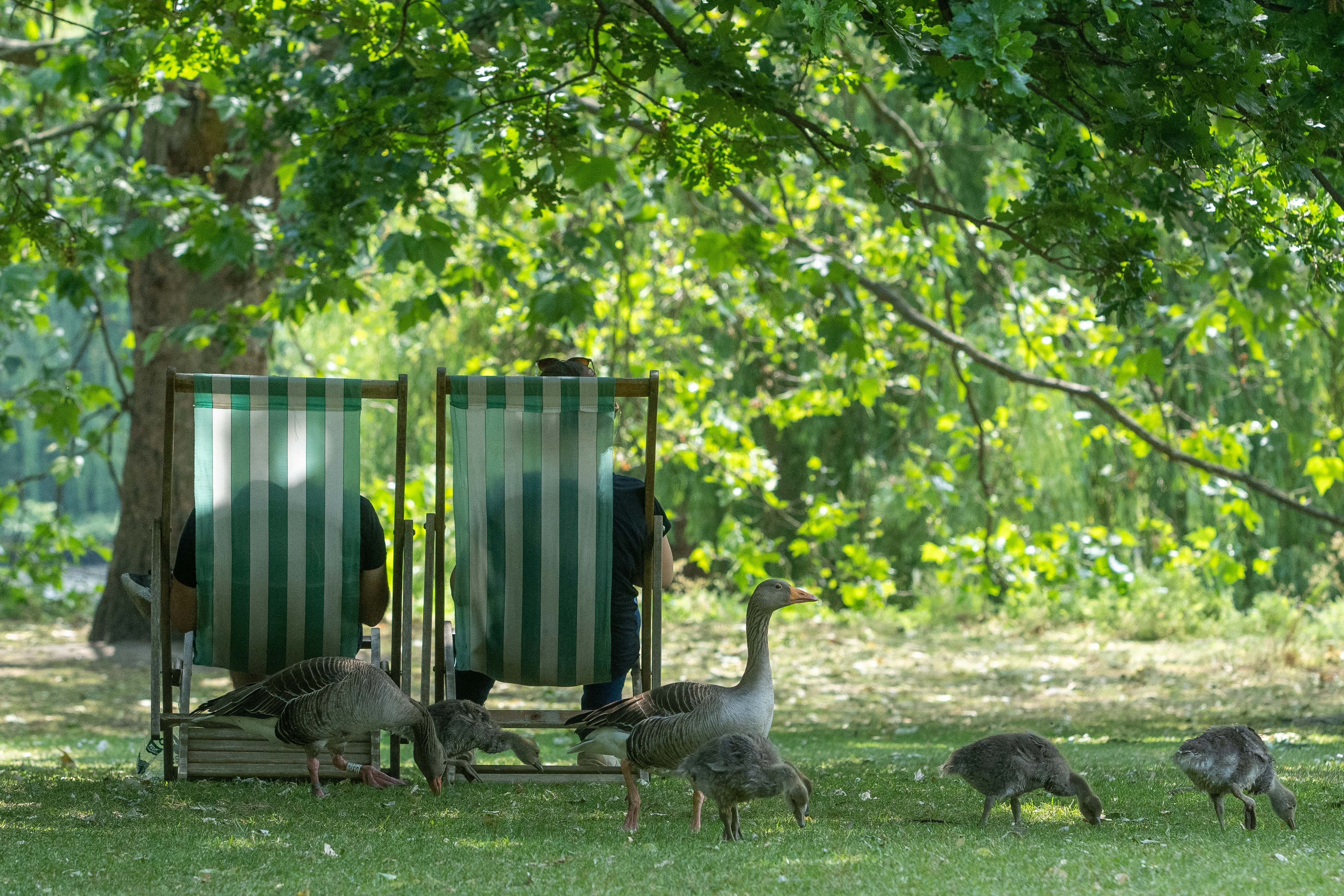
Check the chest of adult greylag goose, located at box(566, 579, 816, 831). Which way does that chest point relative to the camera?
to the viewer's right

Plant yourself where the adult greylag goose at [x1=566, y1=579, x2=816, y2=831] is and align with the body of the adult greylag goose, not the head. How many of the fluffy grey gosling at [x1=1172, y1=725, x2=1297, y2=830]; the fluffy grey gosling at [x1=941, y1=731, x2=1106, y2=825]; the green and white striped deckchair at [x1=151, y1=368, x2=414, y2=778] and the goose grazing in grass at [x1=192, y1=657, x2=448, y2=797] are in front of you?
2

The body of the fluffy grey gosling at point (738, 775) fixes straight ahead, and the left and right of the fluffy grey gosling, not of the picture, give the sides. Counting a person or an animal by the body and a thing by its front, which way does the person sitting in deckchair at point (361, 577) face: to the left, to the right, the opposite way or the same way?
to the left

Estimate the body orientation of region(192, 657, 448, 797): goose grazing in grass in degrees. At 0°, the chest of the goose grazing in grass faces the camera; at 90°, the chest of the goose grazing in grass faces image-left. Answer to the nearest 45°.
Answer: approximately 270°

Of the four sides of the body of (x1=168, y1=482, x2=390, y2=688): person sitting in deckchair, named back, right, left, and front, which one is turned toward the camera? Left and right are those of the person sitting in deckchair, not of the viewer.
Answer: back

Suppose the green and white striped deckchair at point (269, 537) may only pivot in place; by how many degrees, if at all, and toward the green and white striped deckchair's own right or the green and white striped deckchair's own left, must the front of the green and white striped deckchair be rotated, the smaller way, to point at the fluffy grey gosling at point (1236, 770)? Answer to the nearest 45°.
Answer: approximately 135° to the green and white striped deckchair's own right

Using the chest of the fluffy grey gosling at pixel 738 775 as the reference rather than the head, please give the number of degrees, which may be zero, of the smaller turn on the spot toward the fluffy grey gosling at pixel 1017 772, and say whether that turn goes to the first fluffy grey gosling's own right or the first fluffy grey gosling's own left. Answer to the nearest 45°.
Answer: approximately 45° to the first fluffy grey gosling's own left

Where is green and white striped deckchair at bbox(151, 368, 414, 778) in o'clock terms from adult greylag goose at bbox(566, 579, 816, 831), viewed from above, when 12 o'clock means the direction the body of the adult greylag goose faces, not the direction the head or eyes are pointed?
The green and white striped deckchair is roughly at 7 o'clock from the adult greylag goose.

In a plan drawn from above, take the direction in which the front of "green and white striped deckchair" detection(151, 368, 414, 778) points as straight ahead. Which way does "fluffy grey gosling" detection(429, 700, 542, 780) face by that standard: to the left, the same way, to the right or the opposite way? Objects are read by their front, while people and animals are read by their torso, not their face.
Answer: to the right

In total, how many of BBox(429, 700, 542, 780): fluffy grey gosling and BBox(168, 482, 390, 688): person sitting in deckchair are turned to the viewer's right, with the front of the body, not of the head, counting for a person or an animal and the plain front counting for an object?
1

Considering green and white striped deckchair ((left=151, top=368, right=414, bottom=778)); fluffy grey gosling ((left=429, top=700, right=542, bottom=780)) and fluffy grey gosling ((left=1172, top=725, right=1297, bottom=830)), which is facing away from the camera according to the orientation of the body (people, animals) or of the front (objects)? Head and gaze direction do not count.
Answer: the green and white striped deckchair

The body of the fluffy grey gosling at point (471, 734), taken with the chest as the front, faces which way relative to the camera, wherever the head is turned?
to the viewer's right

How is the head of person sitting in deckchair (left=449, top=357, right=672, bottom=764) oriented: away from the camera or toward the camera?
away from the camera

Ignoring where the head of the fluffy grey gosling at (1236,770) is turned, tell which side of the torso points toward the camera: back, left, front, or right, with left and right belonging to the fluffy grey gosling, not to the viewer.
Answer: right
